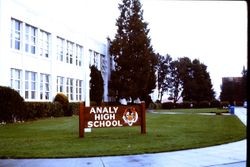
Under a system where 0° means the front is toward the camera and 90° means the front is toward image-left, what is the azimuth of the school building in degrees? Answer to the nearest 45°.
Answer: approximately 315°

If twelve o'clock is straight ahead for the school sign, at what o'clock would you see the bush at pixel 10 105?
The bush is roughly at 5 o'clock from the school sign.

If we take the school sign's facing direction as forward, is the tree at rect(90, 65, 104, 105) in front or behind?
behind

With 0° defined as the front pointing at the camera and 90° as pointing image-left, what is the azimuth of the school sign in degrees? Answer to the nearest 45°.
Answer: approximately 0°

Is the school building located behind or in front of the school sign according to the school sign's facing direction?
behind

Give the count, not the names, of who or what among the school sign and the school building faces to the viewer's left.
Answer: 0

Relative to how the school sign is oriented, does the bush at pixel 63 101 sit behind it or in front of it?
behind

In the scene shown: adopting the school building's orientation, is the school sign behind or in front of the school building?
in front
